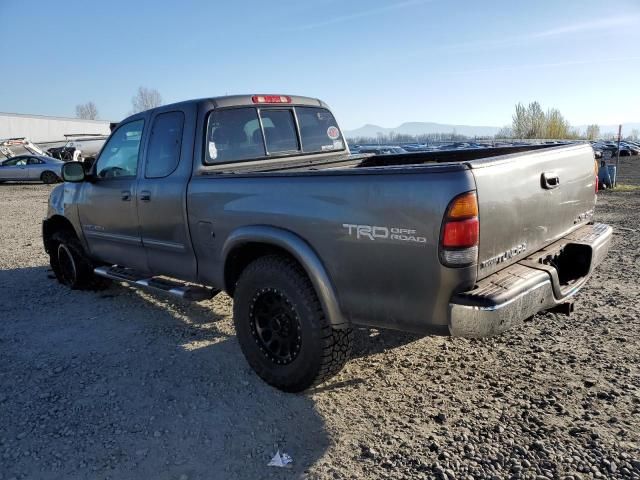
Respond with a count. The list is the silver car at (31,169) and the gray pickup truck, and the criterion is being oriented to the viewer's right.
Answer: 0

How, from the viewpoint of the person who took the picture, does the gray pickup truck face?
facing away from the viewer and to the left of the viewer

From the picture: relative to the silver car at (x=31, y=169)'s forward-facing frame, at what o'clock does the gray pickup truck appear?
The gray pickup truck is roughly at 9 o'clock from the silver car.

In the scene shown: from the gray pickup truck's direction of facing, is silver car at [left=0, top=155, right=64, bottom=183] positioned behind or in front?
in front

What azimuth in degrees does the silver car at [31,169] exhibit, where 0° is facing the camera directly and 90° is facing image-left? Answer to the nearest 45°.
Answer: approximately 90°
